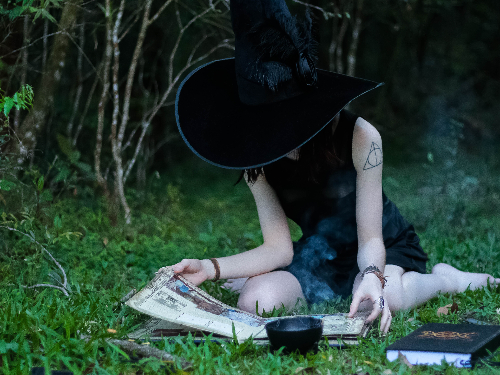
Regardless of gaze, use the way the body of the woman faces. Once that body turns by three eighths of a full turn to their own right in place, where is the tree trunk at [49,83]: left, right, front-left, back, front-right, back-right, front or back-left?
front-left

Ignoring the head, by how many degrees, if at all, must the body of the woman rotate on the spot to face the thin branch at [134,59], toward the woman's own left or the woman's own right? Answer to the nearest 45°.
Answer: approximately 90° to the woman's own right

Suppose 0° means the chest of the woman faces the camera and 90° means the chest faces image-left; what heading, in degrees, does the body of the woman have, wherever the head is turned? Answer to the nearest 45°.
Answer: approximately 45°

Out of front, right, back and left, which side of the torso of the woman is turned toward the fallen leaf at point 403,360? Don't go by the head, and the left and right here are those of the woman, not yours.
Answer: left

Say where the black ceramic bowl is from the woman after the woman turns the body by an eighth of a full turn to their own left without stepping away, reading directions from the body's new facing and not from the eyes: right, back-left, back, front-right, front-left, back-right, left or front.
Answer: front

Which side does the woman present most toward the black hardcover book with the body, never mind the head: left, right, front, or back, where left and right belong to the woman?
left

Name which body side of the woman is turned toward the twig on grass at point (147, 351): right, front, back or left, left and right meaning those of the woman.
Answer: front
